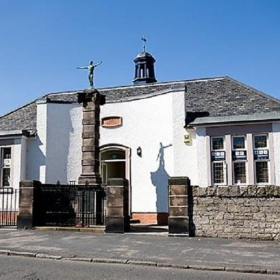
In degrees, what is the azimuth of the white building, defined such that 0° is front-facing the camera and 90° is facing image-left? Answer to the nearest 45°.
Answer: approximately 0°

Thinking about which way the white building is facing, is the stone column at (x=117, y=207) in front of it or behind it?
in front

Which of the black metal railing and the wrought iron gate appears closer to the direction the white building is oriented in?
the wrought iron gate

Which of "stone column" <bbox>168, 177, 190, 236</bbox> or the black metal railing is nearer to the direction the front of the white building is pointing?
the stone column

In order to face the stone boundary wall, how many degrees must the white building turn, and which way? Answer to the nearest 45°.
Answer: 0° — it already faces it

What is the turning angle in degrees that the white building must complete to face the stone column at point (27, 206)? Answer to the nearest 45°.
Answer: approximately 45° to its right

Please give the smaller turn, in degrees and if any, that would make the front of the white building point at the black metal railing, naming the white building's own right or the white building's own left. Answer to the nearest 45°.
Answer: approximately 90° to the white building's own right

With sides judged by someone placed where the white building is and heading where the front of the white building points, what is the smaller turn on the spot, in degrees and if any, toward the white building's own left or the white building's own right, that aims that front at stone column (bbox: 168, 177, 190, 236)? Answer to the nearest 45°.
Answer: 0° — it already faces it
